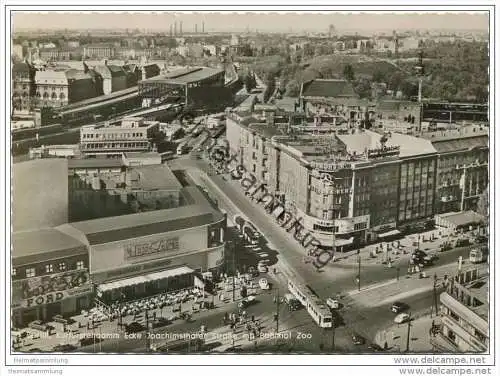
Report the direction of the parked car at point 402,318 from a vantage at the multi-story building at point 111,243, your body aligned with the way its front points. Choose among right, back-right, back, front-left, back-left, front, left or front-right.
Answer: front-left

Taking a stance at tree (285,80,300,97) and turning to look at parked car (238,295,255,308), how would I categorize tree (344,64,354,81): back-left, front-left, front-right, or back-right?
back-left

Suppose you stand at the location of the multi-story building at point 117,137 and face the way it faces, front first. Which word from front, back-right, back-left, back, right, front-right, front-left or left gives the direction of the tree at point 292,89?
left

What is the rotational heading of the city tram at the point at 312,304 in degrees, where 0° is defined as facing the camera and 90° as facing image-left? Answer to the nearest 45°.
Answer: approximately 315°
